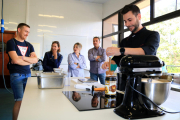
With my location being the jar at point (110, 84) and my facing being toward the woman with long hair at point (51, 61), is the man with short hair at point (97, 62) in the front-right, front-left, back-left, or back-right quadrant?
front-right

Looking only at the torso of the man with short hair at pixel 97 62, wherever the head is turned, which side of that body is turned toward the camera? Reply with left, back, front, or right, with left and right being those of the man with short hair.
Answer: front

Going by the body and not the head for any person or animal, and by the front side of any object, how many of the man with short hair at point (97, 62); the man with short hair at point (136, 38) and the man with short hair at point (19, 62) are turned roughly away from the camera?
0

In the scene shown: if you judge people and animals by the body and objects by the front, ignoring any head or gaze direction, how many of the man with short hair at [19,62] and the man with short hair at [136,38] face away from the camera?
0

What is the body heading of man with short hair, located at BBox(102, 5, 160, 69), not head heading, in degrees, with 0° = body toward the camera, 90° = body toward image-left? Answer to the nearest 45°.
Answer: approximately 45°

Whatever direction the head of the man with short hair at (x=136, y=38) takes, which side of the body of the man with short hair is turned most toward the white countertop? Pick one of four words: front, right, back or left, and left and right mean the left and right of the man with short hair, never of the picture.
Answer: front

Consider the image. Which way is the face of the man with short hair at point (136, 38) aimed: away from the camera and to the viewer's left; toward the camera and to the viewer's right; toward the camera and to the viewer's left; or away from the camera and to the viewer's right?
toward the camera and to the viewer's left

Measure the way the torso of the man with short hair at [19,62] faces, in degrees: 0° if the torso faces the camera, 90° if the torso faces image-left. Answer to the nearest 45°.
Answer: approximately 315°

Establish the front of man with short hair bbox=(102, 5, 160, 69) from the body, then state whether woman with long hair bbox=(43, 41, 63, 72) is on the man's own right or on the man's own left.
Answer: on the man's own right

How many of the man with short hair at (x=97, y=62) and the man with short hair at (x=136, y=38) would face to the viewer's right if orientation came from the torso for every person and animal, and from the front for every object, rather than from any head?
0

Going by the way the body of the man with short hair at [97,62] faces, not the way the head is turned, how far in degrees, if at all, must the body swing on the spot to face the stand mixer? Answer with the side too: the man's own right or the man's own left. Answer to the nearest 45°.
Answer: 0° — they already face it

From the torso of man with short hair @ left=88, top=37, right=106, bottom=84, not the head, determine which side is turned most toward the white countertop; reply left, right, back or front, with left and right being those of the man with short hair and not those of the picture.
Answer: front

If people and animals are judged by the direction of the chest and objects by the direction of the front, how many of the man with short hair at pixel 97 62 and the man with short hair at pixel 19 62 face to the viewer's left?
0

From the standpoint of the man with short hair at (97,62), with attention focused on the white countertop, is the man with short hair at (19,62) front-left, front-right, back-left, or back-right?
front-right
